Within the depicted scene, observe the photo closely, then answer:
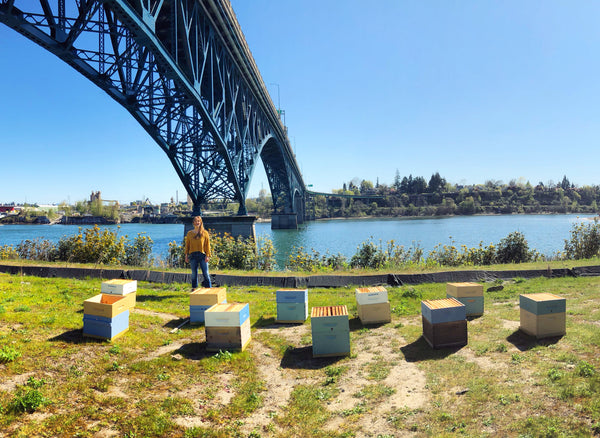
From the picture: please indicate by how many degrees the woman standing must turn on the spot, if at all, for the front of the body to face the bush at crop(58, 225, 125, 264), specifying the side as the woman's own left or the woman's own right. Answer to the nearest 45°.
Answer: approximately 135° to the woman's own right

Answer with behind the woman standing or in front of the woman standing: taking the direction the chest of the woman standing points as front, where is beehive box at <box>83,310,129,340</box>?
in front

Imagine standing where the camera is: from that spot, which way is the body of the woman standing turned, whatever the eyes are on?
toward the camera

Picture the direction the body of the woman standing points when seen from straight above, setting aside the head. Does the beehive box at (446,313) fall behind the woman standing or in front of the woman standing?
in front

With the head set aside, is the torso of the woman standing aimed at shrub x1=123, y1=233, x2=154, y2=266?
no

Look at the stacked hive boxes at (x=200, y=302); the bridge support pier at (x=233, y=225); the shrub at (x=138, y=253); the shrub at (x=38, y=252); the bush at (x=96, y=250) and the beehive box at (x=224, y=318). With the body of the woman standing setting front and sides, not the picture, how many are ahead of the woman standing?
2

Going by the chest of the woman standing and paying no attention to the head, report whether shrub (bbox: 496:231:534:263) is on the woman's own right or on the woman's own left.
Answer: on the woman's own left

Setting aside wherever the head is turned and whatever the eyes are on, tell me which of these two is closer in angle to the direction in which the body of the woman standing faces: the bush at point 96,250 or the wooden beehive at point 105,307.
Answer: the wooden beehive

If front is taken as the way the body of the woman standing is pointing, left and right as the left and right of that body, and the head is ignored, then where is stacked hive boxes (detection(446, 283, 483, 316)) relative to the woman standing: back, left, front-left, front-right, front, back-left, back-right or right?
front-left

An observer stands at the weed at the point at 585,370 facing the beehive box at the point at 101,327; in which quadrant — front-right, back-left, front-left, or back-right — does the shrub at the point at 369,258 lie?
front-right

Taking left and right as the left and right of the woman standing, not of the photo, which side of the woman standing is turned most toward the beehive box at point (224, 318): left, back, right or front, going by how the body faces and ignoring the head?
front

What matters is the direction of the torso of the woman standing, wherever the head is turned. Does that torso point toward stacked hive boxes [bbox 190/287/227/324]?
yes

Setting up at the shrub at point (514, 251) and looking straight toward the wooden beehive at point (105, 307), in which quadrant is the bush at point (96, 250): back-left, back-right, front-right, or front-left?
front-right

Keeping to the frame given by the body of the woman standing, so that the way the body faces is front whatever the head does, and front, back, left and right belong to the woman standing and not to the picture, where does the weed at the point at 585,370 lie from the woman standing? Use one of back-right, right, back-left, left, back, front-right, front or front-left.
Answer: front-left

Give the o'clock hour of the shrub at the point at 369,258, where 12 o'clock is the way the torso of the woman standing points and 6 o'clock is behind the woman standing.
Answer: The shrub is roughly at 8 o'clock from the woman standing.

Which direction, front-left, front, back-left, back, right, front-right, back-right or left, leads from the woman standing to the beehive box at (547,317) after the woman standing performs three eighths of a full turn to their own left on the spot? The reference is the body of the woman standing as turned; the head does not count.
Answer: right

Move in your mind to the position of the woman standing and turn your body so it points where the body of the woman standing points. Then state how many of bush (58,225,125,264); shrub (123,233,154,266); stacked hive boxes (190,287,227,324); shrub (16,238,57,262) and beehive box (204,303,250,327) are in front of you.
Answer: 2

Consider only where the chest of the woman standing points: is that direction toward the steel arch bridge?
no

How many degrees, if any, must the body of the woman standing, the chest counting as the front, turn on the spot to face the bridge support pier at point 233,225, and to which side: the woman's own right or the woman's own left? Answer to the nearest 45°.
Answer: approximately 180°

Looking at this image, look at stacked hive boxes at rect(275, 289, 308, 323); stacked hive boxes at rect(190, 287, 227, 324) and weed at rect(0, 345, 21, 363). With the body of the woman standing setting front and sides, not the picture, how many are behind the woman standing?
0
